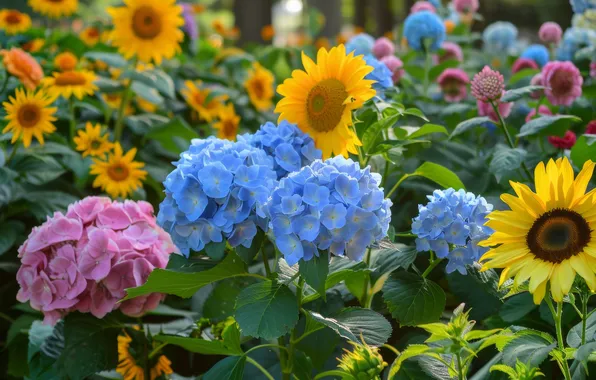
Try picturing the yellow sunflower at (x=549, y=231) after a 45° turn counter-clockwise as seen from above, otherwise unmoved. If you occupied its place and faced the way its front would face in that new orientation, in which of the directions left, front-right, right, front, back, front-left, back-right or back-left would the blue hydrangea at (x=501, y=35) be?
back-left

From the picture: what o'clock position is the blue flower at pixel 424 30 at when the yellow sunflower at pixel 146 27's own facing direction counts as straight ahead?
The blue flower is roughly at 9 o'clock from the yellow sunflower.

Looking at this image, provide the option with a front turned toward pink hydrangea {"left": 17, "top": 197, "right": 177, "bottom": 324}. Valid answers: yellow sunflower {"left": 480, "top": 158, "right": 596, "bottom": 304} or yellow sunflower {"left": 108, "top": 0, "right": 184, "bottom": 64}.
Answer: yellow sunflower {"left": 108, "top": 0, "right": 184, "bottom": 64}

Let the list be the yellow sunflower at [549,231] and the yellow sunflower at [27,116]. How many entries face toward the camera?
2

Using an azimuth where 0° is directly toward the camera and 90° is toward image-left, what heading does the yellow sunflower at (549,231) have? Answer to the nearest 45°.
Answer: approximately 0°

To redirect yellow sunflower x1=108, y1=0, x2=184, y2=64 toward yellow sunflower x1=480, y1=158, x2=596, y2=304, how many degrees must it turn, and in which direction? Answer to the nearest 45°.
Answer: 0° — it already faces it

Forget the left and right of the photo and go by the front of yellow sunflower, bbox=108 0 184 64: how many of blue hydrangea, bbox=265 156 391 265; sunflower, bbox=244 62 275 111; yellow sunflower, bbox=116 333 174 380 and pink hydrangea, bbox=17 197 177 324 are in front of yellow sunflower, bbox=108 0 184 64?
3

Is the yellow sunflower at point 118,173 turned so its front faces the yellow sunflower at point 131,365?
yes

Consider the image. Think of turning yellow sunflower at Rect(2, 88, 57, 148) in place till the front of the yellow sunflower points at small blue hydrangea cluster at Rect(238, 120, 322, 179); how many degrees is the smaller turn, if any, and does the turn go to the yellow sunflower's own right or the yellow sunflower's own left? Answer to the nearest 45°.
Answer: approximately 45° to the yellow sunflower's own left

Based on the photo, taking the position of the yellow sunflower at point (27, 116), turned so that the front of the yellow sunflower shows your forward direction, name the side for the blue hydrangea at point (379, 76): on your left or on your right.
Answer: on your left

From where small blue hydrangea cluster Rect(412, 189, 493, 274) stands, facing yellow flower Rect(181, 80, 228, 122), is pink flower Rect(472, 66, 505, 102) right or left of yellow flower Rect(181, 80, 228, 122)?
right

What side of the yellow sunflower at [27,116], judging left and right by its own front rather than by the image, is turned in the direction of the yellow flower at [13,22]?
back

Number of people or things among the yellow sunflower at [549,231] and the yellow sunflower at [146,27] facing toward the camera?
2

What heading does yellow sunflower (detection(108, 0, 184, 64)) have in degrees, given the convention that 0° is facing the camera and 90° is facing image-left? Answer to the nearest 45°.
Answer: approximately 0°
